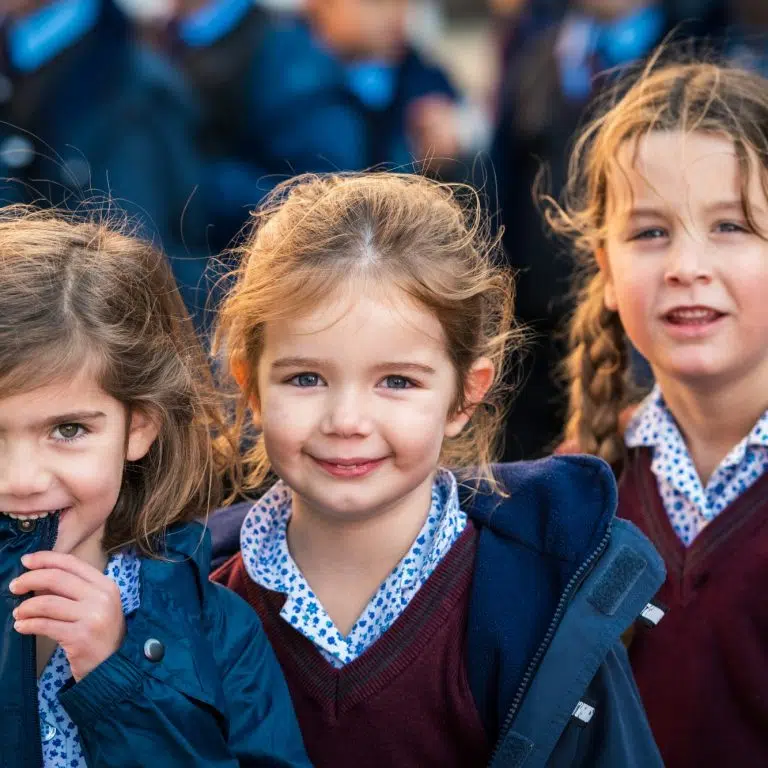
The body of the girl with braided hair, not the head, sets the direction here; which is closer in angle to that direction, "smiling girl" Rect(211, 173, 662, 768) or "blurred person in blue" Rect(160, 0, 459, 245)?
the smiling girl

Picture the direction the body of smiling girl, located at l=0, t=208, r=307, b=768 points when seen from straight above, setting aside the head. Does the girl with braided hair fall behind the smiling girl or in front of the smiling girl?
behind

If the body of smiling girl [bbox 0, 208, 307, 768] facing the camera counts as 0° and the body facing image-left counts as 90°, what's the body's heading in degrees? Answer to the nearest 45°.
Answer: approximately 45°

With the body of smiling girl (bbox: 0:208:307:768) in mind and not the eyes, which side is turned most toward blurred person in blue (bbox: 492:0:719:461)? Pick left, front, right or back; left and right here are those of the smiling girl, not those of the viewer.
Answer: back

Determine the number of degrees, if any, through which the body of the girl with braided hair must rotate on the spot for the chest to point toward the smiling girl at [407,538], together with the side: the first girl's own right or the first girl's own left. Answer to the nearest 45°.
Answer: approximately 45° to the first girl's own right

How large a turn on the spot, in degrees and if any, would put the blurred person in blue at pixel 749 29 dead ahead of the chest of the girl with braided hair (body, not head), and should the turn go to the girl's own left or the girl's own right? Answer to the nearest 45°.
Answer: approximately 180°

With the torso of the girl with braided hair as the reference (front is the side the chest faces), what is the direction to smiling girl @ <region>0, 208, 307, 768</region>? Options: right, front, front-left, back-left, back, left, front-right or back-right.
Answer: front-right

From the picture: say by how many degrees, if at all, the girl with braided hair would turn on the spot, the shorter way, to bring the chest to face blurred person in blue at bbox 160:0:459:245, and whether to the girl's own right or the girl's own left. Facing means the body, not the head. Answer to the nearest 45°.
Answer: approximately 135° to the girl's own right
